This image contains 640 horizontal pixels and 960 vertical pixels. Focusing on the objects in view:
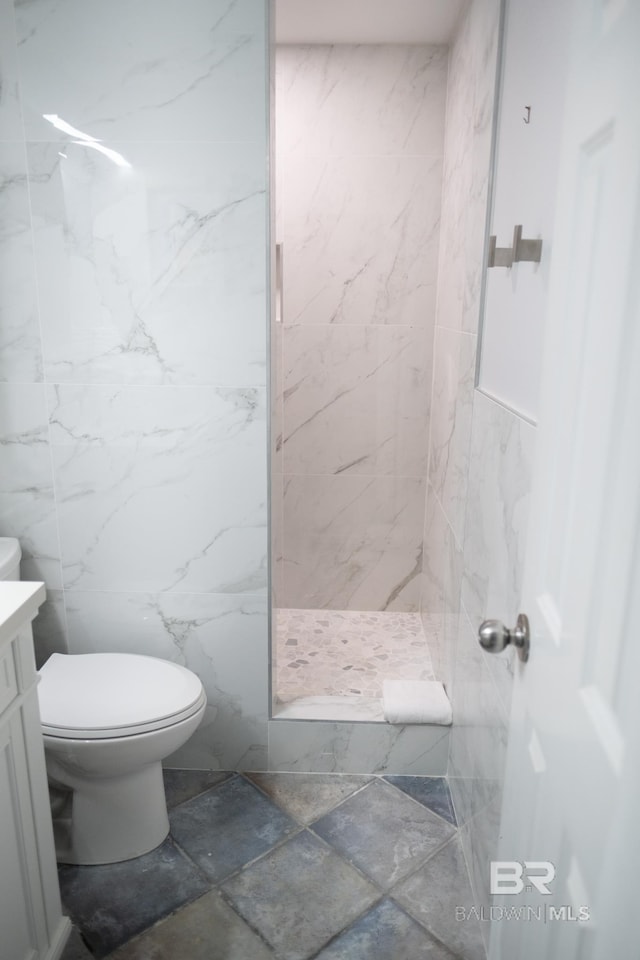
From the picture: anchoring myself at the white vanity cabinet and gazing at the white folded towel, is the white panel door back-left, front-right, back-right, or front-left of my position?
front-right

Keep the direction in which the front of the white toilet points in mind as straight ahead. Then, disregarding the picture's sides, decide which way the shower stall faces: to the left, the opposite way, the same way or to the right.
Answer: to the right

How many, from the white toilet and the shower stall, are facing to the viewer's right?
1

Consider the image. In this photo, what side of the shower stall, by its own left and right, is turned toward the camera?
front

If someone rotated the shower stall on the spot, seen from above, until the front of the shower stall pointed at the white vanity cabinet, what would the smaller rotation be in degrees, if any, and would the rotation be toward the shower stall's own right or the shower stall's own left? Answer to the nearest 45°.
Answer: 0° — it already faces it

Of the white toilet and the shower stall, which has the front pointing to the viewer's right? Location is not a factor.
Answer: the white toilet

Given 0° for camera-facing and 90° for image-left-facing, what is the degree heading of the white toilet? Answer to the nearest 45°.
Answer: approximately 270°

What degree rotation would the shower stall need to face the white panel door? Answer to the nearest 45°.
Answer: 0° — it already faces it

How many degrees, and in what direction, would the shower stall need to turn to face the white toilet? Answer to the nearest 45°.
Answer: approximately 45° to its right

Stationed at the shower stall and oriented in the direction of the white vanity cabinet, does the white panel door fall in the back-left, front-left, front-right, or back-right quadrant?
front-left

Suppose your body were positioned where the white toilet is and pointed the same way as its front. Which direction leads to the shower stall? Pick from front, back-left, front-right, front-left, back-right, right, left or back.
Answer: front-left

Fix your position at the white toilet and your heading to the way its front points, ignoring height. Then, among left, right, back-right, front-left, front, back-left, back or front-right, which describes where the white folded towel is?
front

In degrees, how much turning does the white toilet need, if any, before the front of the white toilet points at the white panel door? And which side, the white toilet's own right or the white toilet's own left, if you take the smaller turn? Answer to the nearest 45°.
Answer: approximately 45° to the white toilet's own right
